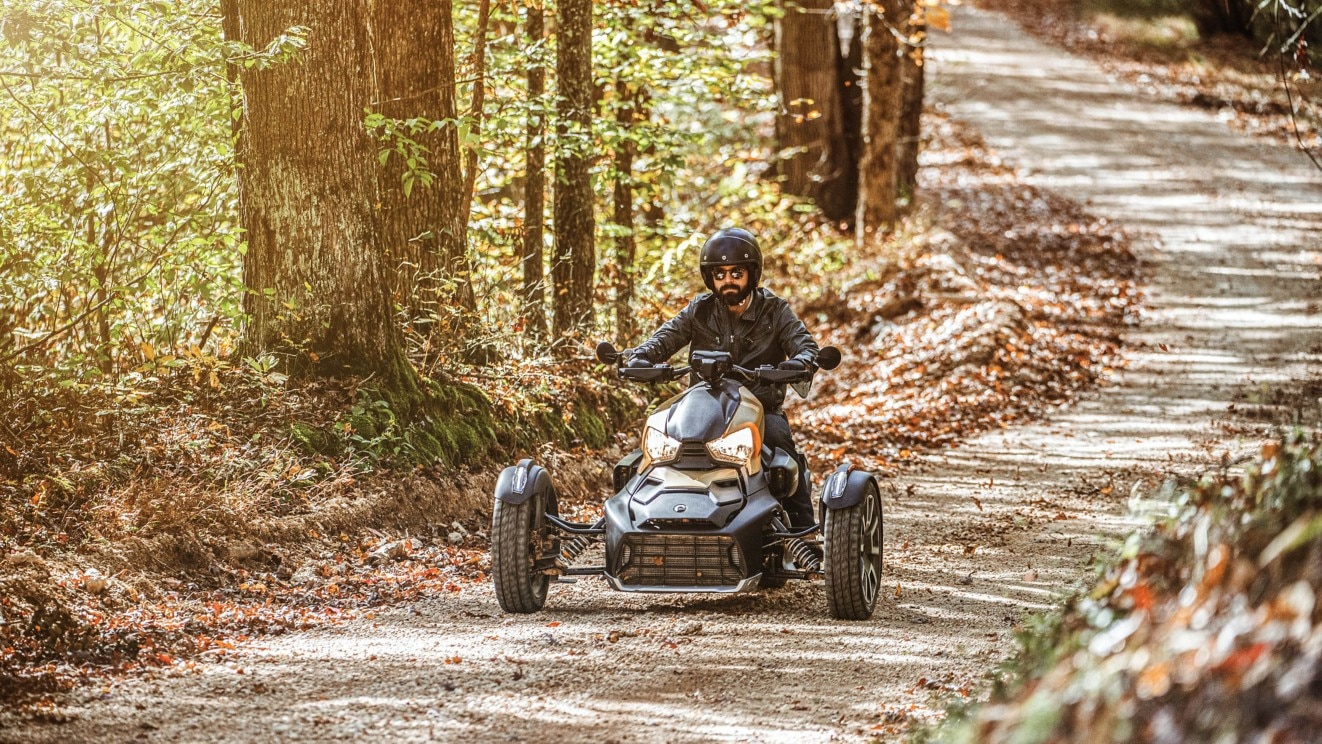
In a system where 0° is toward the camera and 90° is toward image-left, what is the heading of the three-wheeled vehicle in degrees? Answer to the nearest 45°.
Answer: approximately 0°

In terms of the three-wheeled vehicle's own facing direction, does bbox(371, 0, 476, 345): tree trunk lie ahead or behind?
behind

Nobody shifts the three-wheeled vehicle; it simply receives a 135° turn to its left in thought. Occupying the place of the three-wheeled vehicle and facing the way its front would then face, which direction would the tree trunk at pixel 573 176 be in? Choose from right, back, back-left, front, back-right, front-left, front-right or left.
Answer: front-left

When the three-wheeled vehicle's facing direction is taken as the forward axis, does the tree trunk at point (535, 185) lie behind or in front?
behind

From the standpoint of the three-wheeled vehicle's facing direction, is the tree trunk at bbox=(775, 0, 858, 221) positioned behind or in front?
behind

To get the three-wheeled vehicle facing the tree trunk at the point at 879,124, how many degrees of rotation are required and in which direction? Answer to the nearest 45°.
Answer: approximately 180°

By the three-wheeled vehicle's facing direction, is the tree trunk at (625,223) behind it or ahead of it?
behind

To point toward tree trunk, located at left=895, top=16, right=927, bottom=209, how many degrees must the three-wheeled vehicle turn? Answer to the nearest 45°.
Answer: approximately 180°

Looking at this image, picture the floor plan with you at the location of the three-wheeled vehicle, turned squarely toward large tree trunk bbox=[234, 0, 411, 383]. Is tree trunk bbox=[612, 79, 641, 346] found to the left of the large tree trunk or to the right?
right

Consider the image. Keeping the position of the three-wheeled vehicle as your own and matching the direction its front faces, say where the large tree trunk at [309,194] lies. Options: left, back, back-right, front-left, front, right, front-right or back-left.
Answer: back-right
